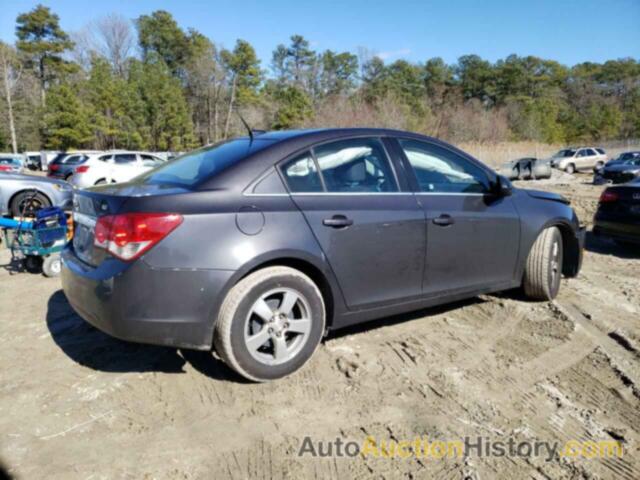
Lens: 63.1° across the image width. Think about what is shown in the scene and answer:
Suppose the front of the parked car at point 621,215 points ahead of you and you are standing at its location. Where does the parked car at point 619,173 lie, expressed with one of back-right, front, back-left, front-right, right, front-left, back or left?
front-left

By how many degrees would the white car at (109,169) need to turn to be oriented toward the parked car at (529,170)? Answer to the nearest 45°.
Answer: approximately 45° to its right

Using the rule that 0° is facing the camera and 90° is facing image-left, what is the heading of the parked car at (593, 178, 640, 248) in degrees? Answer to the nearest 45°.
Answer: approximately 225°

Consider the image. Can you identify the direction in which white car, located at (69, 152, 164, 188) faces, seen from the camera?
facing away from the viewer and to the right of the viewer

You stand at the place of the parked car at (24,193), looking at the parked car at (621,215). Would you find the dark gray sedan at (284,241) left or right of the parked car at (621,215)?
right
